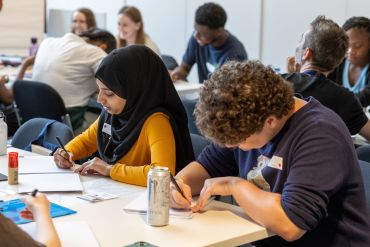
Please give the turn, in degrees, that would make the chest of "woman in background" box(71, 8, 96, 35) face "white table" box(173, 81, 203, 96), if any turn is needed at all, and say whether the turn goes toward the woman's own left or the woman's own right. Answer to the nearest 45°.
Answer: approximately 90° to the woman's own left

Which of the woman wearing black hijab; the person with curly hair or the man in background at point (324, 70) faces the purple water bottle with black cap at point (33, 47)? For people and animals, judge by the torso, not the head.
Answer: the man in background

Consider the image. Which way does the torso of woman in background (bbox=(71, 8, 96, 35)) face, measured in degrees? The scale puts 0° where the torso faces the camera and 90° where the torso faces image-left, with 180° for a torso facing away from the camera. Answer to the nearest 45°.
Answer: approximately 45°

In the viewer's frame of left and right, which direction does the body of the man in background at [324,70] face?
facing away from the viewer and to the left of the viewer

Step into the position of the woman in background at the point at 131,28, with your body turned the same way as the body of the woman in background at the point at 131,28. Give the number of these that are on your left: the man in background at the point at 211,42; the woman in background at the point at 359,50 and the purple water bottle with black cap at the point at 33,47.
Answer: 2

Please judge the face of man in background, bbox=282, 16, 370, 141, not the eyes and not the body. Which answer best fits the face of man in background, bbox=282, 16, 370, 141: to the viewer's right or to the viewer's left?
to the viewer's left

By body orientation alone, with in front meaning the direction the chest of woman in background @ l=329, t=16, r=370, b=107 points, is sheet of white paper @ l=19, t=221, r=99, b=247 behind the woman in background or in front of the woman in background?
in front

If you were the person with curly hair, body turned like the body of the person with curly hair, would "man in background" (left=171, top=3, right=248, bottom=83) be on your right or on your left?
on your right

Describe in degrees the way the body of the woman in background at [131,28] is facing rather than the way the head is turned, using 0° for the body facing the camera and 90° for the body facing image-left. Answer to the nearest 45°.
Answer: approximately 45°

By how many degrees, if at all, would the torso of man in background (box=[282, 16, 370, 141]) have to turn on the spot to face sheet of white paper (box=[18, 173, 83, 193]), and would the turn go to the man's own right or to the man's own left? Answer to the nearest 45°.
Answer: approximately 90° to the man's own left

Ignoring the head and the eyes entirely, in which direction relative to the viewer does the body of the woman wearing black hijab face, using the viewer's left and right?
facing the viewer and to the left of the viewer

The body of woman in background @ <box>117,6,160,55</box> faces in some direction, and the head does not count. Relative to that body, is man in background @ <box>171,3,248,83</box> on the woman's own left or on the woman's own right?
on the woman's own left

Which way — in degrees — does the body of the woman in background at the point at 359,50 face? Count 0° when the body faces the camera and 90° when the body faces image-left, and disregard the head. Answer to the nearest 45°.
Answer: approximately 45°

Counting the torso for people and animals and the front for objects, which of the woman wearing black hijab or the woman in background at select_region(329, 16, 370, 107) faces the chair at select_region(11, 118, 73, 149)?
the woman in background
